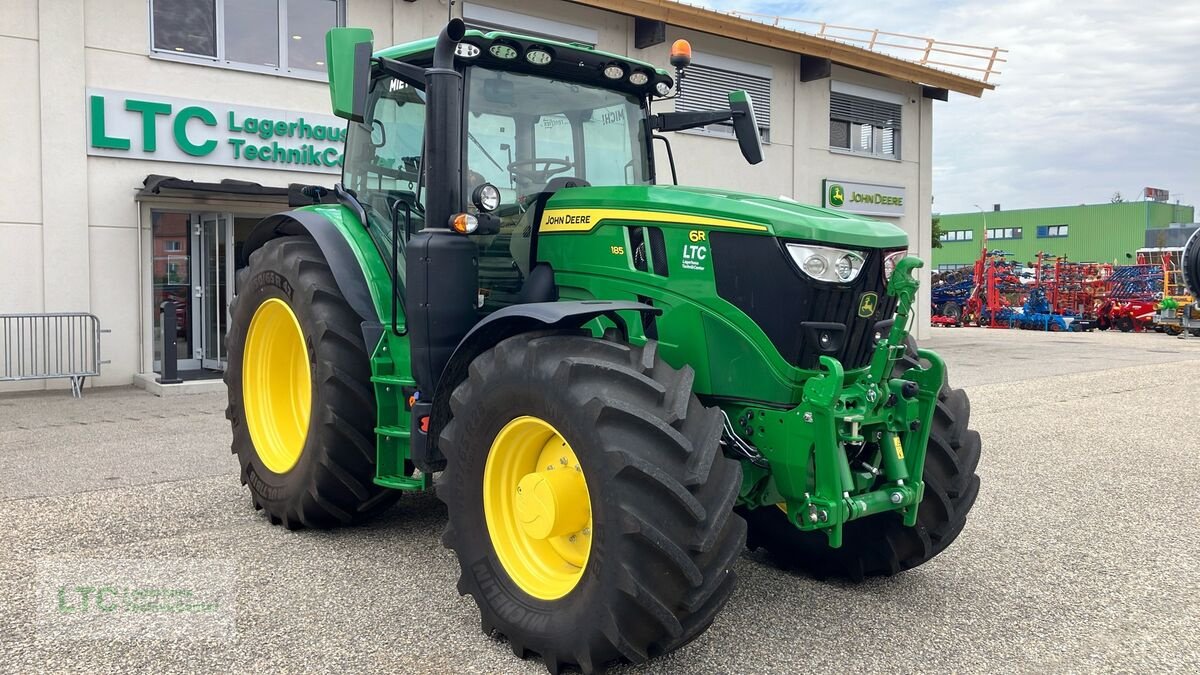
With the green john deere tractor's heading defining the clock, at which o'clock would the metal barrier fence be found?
The metal barrier fence is roughly at 6 o'clock from the green john deere tractor.

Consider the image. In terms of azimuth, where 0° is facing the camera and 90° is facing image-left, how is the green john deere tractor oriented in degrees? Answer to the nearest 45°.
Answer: approximately 315°
